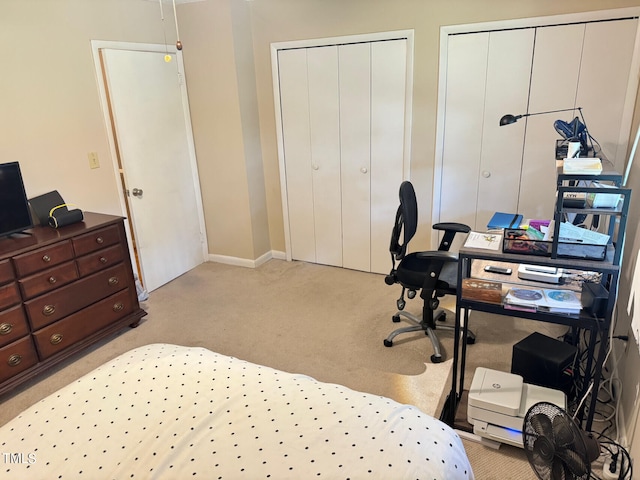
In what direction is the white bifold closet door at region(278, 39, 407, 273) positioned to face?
toward the camera

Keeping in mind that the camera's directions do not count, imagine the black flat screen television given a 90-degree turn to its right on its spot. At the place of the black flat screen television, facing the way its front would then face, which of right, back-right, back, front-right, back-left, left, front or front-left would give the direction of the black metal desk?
left

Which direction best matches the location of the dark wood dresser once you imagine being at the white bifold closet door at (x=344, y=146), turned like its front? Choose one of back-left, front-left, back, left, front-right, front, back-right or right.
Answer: front-right

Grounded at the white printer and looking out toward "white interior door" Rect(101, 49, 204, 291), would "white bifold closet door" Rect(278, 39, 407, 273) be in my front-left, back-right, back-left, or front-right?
front-right

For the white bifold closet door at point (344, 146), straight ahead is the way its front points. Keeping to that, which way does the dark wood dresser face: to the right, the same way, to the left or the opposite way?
to the left

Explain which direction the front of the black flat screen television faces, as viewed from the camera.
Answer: facing the viewer and to the right of the viewer

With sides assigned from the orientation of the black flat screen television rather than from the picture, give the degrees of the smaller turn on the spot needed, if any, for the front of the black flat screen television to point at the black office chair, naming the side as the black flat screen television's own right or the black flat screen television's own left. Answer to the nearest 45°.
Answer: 0° — it already faces it

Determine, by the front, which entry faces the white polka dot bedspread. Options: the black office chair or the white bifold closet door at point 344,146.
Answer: the white bifold closet door

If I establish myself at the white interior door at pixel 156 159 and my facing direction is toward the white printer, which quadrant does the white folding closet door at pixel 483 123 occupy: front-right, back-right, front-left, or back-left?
front-left

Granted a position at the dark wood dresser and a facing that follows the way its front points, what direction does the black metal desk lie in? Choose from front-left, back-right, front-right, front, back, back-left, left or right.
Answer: front

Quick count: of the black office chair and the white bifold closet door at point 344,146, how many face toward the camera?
1

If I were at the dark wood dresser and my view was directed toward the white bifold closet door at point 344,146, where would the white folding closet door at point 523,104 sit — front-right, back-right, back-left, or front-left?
front-right

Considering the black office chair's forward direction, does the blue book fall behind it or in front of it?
in front

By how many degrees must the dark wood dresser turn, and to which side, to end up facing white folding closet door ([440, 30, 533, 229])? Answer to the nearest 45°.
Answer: approximately 45° to its left
